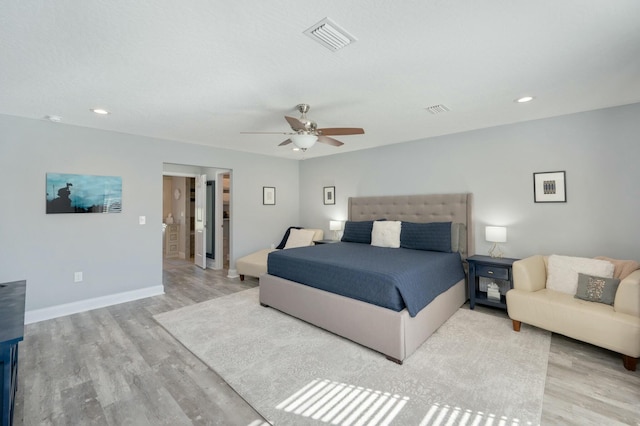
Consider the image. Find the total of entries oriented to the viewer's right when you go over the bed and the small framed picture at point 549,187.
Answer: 0

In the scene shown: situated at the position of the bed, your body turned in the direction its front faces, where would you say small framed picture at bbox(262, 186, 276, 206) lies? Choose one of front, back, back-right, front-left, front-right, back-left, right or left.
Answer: right

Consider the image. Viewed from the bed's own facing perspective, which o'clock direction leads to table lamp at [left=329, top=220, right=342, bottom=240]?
The table lamp is roughly at 4 o'clock from the bed.

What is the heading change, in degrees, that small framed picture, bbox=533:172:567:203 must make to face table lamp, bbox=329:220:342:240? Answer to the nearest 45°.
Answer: approximately 90° to its right

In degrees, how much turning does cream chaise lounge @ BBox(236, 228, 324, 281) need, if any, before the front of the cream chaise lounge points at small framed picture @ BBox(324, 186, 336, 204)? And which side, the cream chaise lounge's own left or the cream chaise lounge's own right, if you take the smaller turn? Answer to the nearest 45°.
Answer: approximately 180°

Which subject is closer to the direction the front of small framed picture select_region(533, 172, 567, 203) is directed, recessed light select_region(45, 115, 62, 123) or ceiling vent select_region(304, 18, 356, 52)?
the ceiling vent

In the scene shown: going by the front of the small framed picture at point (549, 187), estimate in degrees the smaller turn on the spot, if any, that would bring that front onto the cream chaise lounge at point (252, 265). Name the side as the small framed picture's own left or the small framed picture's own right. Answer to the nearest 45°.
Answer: approximately 90° to the small framed picture's own right

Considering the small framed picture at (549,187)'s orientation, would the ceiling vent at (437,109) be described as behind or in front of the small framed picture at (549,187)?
in front

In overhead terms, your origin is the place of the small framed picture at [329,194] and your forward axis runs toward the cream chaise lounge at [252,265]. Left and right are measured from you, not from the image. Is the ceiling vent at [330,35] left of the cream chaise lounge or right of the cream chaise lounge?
left

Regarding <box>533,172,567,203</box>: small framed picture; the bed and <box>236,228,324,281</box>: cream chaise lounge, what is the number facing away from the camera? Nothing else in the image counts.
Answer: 0

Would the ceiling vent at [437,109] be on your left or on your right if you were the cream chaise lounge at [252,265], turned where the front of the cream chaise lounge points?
on your left

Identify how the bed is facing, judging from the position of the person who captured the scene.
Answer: facing the viewer and to the left of the viewer

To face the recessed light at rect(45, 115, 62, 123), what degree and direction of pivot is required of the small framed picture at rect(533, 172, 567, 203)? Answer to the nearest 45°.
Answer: approximately 45° to its right

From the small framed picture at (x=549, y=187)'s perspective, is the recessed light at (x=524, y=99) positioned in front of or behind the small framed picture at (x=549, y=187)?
in front

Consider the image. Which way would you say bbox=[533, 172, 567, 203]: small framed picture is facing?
toward the camera
